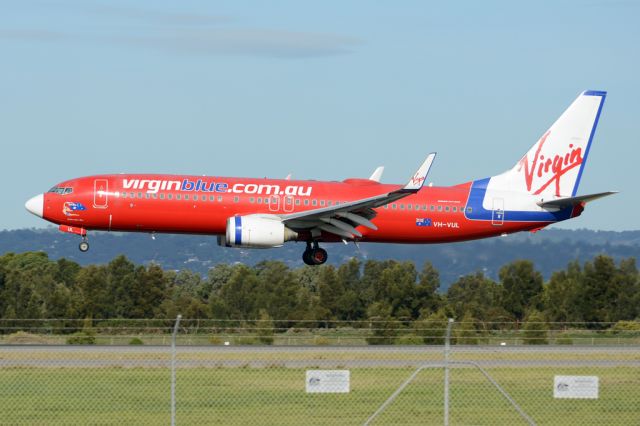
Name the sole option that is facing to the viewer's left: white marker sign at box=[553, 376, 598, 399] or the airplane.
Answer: the airplane

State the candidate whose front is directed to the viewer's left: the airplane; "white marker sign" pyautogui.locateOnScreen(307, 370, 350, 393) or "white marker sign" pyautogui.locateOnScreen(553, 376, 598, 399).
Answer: the airplane

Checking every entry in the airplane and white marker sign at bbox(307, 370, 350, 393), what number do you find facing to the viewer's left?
1

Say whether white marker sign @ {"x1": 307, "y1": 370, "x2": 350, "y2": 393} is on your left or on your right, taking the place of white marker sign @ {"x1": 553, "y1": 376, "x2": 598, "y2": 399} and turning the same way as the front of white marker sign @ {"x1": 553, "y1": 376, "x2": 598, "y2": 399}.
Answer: on your right

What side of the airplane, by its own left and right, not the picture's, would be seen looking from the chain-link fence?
left

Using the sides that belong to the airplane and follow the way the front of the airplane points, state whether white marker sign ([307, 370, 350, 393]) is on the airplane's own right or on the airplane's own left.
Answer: on the airplane's own left

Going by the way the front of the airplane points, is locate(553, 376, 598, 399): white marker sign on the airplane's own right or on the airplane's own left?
on the airplane's own left

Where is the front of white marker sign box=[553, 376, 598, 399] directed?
toward the camera

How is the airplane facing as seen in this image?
to the viewer's left

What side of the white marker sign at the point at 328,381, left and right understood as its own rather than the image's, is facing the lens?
front

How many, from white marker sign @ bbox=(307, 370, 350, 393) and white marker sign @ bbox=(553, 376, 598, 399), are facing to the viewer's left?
0

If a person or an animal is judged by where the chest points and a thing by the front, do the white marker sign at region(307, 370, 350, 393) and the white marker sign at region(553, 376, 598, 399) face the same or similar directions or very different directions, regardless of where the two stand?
same or similar directions

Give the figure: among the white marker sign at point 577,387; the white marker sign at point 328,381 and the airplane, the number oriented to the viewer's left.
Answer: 1

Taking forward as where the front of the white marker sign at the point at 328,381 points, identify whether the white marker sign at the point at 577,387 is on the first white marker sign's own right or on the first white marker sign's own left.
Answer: on the first white marker sign's own left
